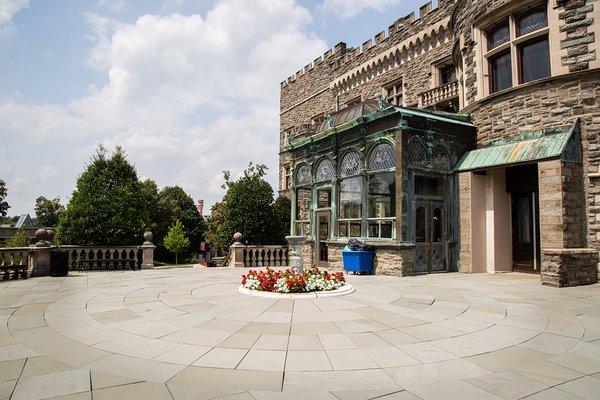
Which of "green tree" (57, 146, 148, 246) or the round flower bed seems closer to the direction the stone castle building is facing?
the round flower bed

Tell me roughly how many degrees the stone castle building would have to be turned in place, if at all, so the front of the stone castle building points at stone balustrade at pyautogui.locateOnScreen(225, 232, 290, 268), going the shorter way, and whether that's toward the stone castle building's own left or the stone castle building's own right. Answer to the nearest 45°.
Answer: approximately 45° to the stone castle building's own right

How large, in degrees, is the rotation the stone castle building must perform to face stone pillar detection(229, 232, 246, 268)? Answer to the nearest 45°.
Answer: approximately 45° to its right

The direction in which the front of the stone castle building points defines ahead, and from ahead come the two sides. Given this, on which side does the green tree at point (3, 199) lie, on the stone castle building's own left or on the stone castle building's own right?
on the stone castle building's own right

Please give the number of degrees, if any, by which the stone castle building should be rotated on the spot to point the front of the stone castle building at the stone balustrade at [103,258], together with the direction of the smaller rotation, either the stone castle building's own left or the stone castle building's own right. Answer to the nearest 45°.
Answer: approximately 45° to the stone castle building's own right

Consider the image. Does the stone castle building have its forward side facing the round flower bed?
yes

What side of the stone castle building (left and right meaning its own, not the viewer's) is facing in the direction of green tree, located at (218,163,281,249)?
right

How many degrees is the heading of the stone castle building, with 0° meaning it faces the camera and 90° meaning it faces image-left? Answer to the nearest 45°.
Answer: approximately 45°
